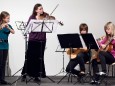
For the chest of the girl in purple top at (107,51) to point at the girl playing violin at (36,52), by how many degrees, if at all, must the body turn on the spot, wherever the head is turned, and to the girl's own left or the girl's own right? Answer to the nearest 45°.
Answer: approximately 45° to the girl's own right

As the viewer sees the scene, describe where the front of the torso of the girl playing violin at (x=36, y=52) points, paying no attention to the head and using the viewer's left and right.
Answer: facing the viewer and to the right of the viewer

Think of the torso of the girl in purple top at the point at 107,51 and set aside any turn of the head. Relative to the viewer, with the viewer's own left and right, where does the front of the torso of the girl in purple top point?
facing the viewer and to the left of the viewer

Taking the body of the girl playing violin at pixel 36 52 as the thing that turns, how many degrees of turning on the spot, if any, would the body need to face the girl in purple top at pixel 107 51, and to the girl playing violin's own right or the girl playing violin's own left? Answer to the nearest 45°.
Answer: approximately 45° to the girl playing violin's own left

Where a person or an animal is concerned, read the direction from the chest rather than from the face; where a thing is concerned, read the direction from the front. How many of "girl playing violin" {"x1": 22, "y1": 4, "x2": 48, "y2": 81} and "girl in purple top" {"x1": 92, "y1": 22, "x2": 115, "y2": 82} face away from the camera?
0
